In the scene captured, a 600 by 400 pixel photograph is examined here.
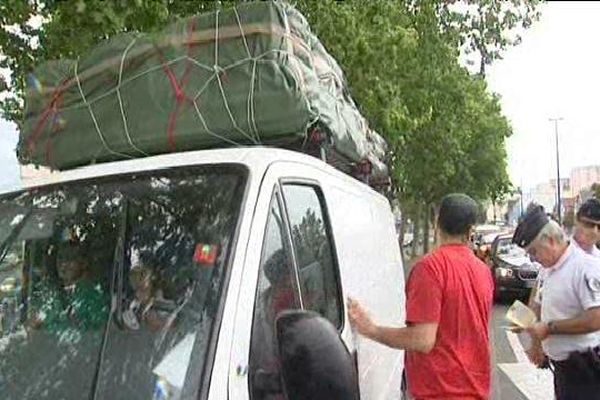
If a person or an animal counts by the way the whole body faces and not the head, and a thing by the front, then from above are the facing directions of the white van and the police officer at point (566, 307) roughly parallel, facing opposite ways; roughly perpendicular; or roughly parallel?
roughly perpendicular

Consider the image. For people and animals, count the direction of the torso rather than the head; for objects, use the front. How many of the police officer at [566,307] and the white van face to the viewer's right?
0

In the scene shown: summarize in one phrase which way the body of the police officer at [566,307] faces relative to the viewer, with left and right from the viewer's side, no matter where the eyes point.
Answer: facing to the left of the viewer

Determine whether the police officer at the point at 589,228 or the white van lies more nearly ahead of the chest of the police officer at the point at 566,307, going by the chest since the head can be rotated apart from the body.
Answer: the white van

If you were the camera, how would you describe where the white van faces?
facing the viewer and to the left of the viewer

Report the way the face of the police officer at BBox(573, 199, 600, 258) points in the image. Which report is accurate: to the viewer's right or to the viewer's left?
to the viewer's left

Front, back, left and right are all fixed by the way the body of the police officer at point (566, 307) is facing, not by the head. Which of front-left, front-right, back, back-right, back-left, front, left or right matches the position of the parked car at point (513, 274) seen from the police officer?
right

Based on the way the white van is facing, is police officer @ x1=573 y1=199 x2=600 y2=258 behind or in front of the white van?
behind

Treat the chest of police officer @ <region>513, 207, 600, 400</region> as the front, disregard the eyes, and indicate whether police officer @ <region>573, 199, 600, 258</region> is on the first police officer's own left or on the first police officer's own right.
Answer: on the first police officer's own right

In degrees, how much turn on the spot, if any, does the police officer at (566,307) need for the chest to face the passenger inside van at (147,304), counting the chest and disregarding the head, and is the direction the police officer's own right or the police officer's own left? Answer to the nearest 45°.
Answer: approximately 45° to the police officer's own left
